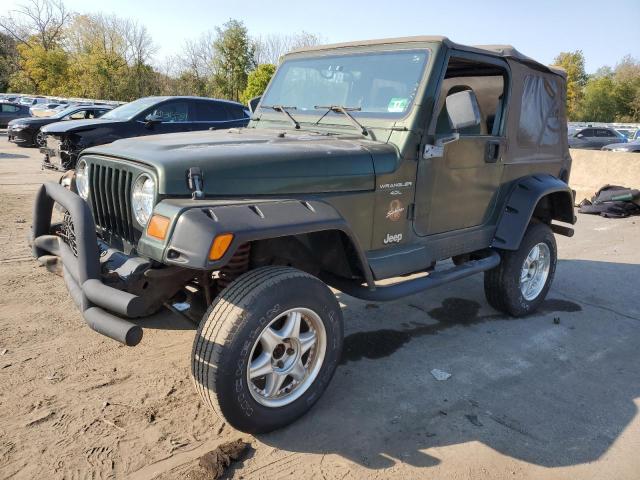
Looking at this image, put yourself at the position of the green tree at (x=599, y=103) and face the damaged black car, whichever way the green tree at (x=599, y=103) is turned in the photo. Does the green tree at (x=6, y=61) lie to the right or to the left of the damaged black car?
right

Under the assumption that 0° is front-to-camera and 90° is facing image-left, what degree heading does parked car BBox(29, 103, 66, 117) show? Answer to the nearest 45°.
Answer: approximately 45°

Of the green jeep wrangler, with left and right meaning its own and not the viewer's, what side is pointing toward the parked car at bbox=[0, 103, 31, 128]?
right

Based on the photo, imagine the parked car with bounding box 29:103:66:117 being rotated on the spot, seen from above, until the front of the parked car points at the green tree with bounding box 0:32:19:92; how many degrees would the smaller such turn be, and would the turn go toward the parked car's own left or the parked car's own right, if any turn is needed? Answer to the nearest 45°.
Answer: approximately 135° to the parked car's own right

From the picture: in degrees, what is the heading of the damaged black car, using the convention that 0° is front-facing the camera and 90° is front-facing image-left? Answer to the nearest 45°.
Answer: approximately 45°

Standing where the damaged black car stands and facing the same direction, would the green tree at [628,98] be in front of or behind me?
behind

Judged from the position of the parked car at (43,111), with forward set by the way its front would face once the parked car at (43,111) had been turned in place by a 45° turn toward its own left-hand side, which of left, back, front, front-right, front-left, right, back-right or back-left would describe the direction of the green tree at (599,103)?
left
